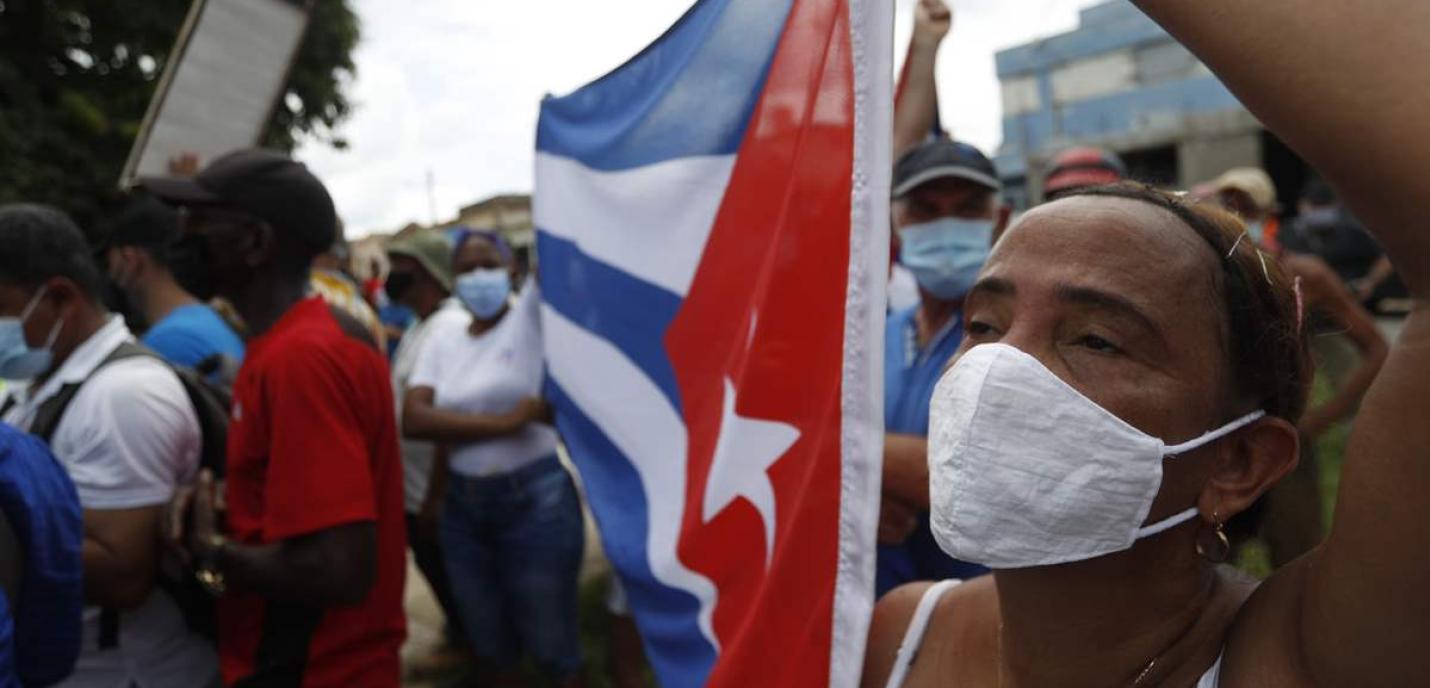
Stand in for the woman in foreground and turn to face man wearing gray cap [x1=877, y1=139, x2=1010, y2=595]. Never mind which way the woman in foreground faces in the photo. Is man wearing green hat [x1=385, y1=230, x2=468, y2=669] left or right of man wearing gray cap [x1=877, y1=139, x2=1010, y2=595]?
left

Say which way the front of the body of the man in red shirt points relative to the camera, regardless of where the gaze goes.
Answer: to the viewer's left

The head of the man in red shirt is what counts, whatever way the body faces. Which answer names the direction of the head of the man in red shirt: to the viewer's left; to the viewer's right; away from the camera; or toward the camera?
to the viewer's left

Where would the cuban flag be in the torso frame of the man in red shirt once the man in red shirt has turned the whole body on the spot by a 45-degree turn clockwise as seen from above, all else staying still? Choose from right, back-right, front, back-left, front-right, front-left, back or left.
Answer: back

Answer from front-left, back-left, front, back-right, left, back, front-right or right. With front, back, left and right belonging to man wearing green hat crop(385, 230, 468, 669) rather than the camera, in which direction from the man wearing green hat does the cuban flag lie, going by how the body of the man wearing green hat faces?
left

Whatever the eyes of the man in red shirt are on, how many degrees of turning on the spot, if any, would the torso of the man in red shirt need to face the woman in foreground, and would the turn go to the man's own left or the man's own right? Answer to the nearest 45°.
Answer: approximately 135° to the man's own left

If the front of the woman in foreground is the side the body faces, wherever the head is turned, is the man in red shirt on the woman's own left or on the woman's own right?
on the woman's own right

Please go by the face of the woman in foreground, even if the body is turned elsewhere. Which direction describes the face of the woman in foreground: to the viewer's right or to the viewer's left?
to the viewer's left

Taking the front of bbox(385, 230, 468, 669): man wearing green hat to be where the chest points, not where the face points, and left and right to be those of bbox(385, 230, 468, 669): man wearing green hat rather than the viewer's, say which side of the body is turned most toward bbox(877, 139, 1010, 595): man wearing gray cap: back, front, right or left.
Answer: left

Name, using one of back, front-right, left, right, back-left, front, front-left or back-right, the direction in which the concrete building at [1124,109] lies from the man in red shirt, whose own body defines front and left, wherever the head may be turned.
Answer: back-right
